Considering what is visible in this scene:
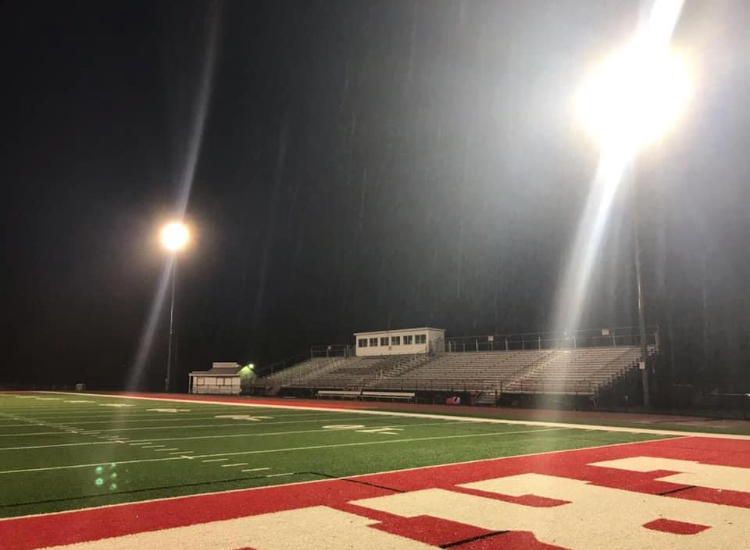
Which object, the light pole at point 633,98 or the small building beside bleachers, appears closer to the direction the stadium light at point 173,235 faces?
the light pole

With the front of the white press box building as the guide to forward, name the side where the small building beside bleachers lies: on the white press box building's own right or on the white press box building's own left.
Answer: on the white press box building's own right

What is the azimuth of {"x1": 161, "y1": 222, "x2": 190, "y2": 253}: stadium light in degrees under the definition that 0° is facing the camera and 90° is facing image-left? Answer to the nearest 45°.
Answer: approximately 0°

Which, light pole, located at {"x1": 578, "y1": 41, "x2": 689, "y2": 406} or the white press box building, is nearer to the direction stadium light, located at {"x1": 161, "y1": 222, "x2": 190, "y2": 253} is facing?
the light pole

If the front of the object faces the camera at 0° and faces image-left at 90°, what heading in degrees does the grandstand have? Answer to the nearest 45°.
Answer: approximately 45°

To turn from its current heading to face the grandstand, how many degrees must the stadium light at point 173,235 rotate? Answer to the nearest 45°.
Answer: approximately 45° to its left

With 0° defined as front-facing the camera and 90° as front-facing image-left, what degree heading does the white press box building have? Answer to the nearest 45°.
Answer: approximately 45°
